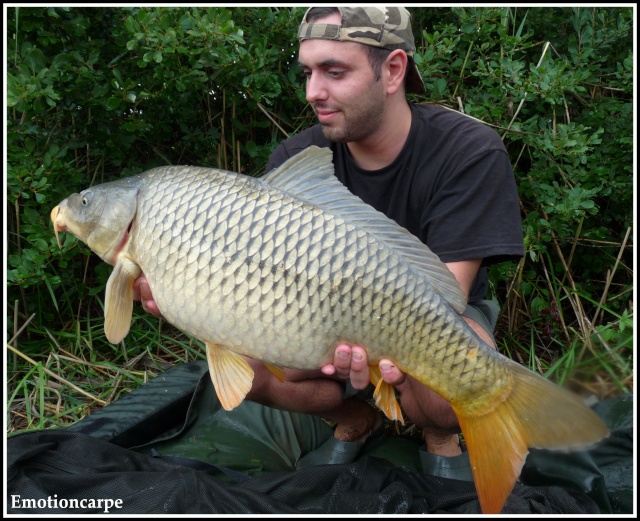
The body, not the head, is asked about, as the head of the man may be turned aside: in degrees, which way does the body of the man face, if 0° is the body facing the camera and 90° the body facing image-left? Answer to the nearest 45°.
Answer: approximately 45°

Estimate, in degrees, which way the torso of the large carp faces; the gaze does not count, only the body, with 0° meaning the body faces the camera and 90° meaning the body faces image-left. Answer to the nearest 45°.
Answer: approximately 90°
